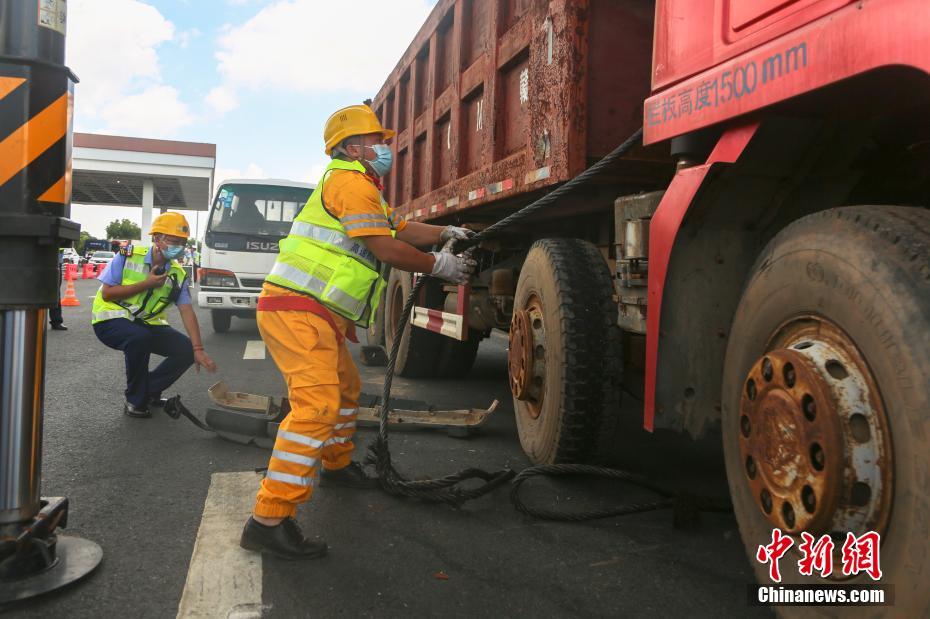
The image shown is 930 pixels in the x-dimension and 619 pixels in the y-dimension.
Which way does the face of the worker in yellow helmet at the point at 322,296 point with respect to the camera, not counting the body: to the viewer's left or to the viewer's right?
to the viewer's right

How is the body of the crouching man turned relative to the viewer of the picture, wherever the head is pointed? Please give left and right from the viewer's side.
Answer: facing the viewer and to the right of the viewer

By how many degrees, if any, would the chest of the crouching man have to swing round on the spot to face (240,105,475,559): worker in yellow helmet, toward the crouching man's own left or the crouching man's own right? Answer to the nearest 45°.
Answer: approximately 45° to the crouching man's own right

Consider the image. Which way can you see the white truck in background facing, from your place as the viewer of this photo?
facing the viewer

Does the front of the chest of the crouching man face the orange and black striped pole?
no

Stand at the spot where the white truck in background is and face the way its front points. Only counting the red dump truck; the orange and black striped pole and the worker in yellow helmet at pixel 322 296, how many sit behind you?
0

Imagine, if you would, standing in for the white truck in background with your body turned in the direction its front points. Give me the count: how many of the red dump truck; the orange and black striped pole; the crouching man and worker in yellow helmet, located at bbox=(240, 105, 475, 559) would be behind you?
0

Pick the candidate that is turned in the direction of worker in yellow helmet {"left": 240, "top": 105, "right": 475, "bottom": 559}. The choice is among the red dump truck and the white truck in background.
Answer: the white truck in background

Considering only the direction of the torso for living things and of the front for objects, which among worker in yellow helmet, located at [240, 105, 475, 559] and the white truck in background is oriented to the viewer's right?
the worker in yellow helmet

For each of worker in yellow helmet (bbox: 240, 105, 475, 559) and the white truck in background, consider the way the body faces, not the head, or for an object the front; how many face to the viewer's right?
1

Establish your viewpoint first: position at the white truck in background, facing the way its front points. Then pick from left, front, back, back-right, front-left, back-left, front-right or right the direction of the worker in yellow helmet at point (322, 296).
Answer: front

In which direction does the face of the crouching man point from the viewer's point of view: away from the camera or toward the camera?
toward the camera

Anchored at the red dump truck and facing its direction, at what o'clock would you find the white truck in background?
The white truck in background is roughly at 6 o'clock from the red dump truck.

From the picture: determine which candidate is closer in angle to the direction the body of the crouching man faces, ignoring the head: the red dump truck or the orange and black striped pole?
the red dump truck

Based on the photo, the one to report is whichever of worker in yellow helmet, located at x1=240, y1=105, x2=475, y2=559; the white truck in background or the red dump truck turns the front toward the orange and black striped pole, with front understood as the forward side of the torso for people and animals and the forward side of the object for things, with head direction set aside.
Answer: the white truck in background

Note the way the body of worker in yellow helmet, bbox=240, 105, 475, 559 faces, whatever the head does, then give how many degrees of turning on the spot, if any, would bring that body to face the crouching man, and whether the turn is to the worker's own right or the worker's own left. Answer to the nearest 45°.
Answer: approximately 135° to the worker's own left

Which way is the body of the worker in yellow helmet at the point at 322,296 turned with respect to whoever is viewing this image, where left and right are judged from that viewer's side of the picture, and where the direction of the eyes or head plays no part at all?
facing to the right of the viewer

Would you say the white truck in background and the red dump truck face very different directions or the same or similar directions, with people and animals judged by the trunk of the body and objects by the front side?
same or similar directions
